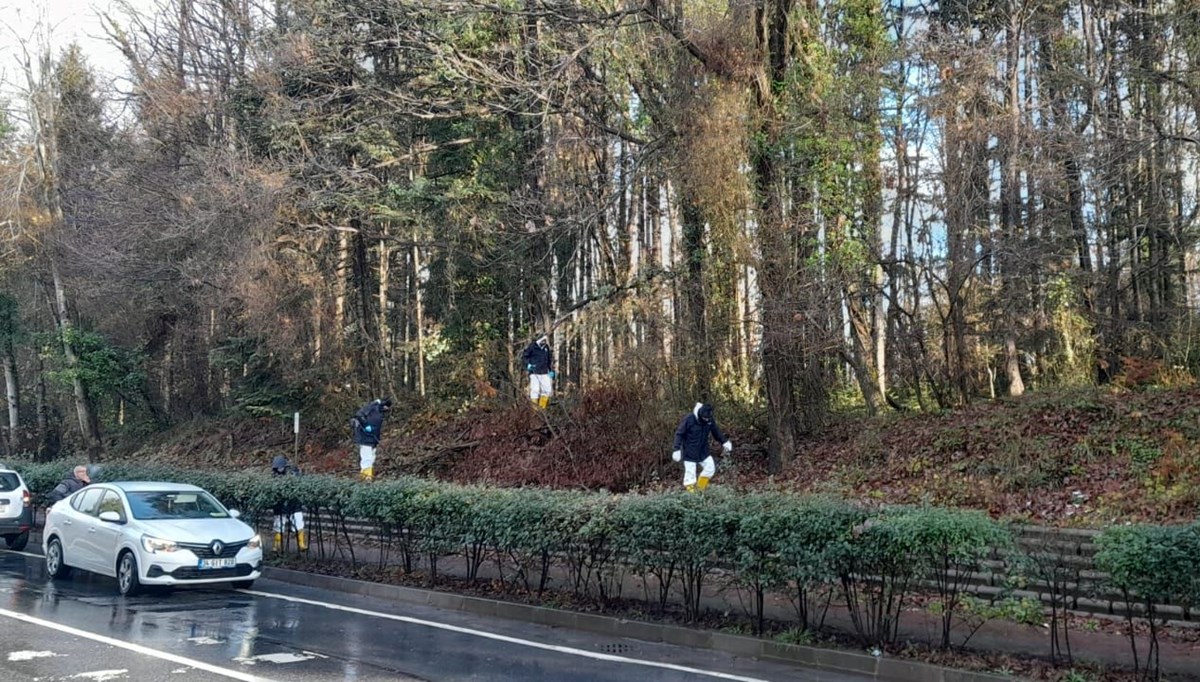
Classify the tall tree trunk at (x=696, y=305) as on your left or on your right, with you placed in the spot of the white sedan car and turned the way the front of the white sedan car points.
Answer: on your left

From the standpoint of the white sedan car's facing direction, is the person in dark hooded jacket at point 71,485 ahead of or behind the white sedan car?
behind

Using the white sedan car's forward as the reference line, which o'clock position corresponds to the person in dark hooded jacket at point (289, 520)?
The person in dark hooded jacket is roughly at 9 o'clock from the white sedan car.

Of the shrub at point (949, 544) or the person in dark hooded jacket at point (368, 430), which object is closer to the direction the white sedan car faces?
the shrub
